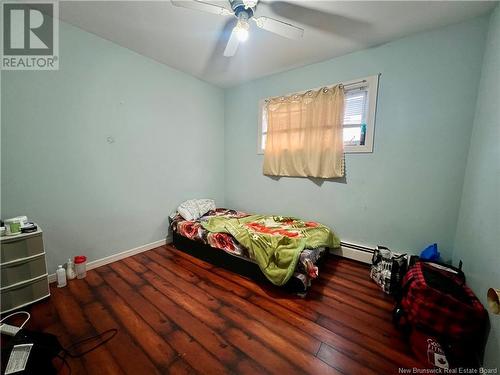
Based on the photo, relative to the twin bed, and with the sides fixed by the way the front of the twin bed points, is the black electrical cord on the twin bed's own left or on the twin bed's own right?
on the twin bed's own right

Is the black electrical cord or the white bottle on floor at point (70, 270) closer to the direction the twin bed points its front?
the black electrical cord

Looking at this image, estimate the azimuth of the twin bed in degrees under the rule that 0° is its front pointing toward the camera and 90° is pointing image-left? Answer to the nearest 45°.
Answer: approximately 315°

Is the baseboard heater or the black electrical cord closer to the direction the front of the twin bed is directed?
the baseboard heater

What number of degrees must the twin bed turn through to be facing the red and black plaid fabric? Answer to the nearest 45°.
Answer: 0° — it already faces it

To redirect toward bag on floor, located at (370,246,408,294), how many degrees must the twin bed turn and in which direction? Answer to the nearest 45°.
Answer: approximately 45° to its left

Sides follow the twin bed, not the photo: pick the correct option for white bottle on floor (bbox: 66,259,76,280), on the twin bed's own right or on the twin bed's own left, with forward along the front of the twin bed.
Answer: on the twin bed's own right

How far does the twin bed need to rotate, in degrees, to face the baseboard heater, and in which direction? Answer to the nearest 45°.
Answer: approximately 45° to its left

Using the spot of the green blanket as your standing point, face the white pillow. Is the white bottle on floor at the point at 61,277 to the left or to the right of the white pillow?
left
